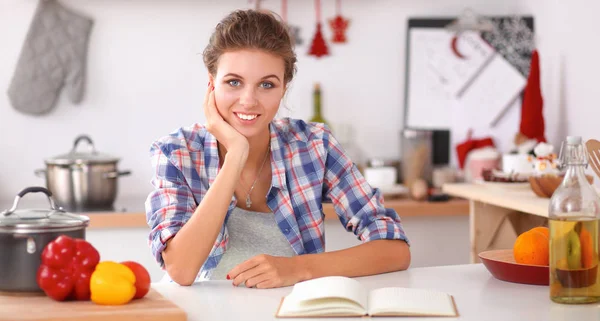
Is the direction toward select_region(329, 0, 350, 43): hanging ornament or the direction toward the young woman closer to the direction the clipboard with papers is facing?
the young woman

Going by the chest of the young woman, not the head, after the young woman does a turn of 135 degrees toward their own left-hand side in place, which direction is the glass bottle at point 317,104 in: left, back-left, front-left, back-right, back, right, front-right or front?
front-left

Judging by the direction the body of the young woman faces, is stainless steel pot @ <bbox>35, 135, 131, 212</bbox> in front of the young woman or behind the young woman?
behind

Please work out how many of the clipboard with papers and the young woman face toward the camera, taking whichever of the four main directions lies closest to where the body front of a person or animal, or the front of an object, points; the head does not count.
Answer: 2

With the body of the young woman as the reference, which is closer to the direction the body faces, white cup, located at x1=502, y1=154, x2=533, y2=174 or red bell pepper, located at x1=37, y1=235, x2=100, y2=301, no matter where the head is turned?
the red bell pepper

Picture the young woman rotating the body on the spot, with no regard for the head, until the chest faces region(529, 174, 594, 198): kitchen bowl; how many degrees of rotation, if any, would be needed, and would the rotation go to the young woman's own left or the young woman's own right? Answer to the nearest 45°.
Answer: approximately 135° to the young woman's own left
